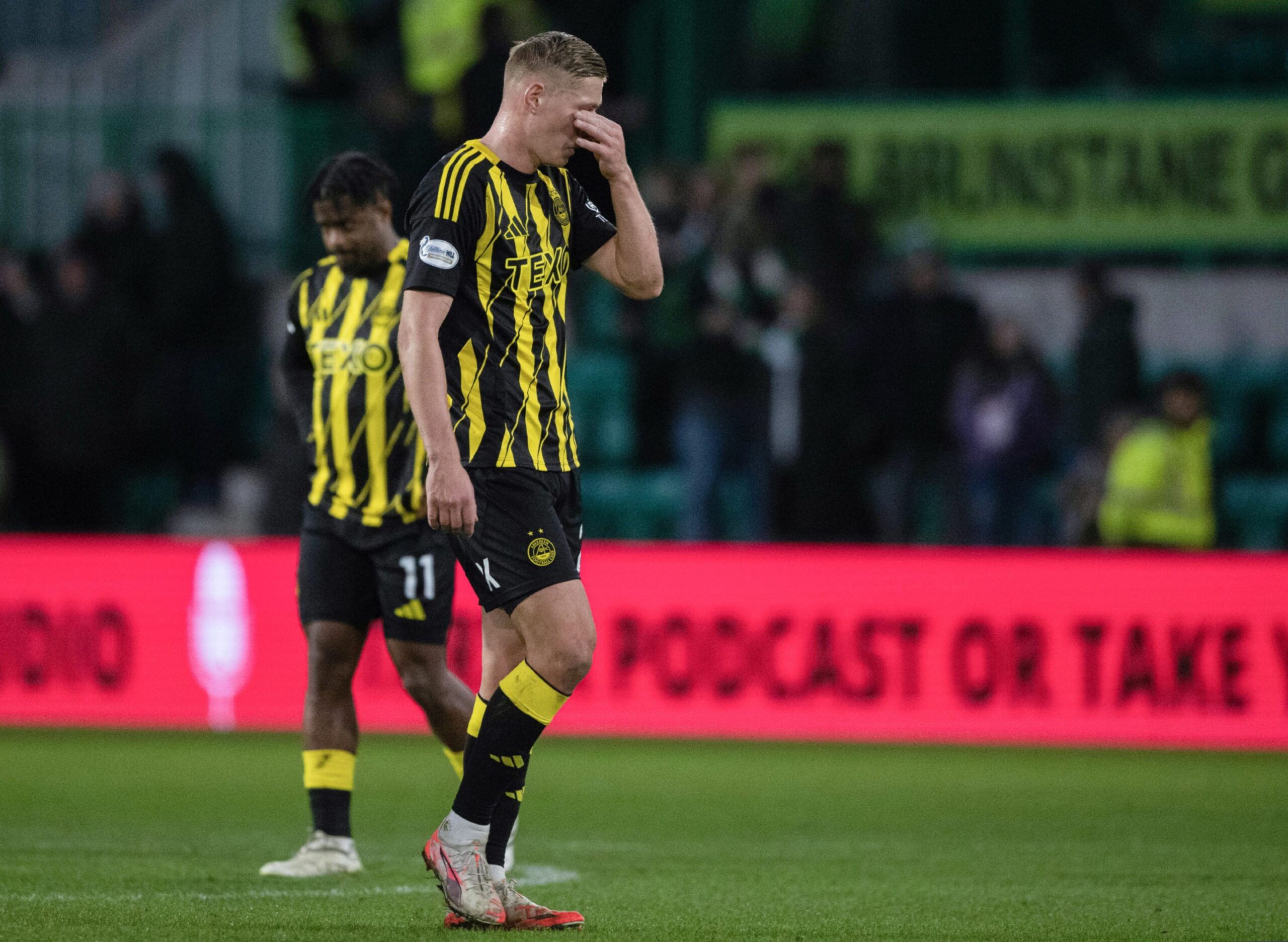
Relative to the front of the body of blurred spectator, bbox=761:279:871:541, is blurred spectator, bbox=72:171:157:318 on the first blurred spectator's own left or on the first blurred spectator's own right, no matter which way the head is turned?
on the first blurred spectator's own right

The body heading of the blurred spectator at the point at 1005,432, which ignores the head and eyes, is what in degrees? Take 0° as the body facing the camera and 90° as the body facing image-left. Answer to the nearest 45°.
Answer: approximately 0°

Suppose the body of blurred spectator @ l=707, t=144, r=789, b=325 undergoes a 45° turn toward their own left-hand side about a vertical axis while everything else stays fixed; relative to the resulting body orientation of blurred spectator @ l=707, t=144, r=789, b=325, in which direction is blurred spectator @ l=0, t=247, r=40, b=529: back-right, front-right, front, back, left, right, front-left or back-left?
back-right

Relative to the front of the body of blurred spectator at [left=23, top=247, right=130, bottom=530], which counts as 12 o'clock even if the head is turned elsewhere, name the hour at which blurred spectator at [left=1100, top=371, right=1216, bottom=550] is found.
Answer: blurred spectator at [left=1100, top=371, right=1216, bottom=550] is roughly at 10 o'clock from blurred spectator at [left=23, top=247, right=130, bottom=530].

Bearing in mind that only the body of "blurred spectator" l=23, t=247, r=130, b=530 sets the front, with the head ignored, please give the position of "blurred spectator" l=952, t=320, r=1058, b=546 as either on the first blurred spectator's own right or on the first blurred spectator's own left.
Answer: on the first blurred spectator's own left

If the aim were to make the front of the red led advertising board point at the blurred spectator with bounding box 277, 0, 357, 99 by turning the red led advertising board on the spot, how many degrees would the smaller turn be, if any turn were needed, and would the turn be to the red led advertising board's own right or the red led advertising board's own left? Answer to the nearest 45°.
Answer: approximately 135° to the red led advertising board's own right
